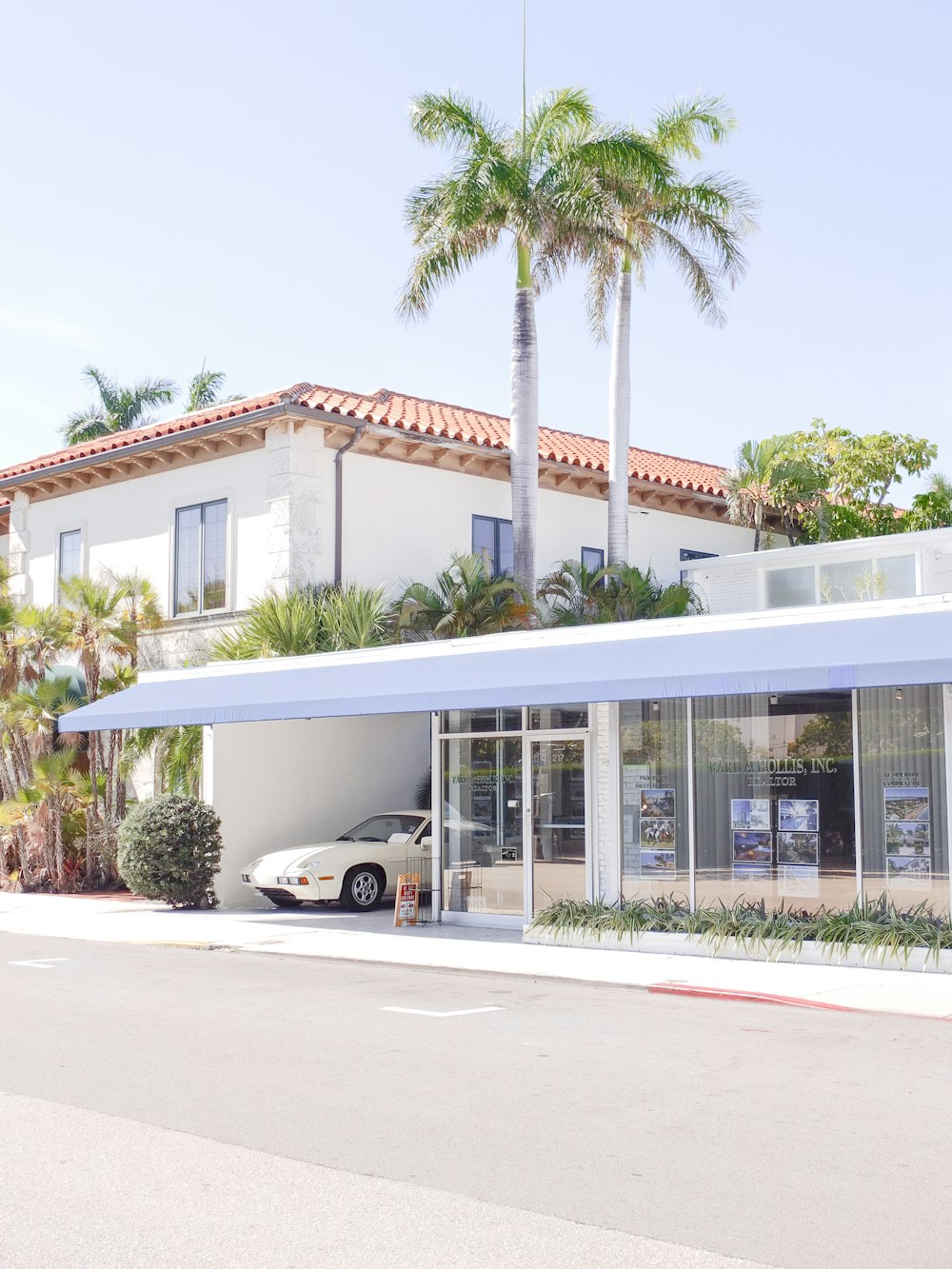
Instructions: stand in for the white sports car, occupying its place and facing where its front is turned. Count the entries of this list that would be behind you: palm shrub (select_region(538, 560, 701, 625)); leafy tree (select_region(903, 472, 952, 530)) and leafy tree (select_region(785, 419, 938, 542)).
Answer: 3

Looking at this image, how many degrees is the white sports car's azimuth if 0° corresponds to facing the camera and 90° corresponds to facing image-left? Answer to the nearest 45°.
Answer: approximately 45°

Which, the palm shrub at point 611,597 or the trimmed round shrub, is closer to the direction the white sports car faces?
the trimmed round shrub

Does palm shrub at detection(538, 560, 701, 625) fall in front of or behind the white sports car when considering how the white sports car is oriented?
behind

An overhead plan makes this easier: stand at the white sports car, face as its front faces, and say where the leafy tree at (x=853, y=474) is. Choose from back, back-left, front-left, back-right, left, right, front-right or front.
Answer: back

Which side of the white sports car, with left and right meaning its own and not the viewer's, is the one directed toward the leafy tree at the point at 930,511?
back

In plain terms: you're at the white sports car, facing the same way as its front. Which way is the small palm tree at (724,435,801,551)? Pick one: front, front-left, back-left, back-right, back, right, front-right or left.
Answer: back
